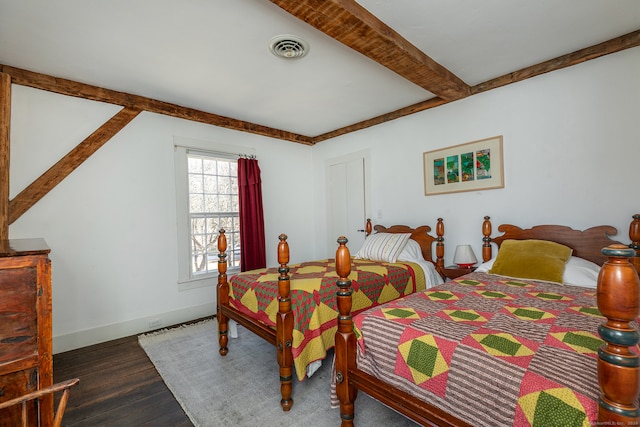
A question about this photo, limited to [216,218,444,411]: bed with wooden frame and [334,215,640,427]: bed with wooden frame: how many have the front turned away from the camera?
0

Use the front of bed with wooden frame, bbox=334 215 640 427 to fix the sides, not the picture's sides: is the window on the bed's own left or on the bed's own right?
on the bed's own right

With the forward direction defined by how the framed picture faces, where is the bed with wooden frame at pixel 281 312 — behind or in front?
in front

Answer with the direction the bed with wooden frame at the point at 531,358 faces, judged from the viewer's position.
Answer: facing the viewer and to the left of the viewer

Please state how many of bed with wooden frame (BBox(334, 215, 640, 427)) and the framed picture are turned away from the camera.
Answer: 0

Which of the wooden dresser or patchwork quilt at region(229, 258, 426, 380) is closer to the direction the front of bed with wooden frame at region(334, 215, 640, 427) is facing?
the wooden dresser

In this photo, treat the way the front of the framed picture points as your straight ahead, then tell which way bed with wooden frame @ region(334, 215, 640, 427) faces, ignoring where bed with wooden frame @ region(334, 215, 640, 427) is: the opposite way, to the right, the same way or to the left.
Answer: the same way

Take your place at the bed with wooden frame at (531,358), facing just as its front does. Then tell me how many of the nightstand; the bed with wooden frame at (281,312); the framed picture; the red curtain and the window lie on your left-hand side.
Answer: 0

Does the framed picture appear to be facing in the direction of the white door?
no

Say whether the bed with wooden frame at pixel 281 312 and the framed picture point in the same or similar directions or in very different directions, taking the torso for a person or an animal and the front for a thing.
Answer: same or similar directions

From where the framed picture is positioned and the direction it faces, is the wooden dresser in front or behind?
in front

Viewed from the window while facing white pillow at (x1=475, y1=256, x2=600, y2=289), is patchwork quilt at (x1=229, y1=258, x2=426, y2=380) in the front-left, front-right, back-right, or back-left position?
front-right

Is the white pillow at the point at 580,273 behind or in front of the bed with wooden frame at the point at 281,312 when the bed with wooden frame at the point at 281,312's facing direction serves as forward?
behind

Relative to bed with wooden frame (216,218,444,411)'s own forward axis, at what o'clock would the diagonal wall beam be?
The diagonal wall beam is roughly at 2 o'clock from the bed with wooden frame.

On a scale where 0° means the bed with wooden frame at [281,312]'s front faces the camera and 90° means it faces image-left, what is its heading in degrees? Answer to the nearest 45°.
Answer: approximately 45°

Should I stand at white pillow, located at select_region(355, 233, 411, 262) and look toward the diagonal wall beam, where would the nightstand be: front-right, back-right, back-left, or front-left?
back-left

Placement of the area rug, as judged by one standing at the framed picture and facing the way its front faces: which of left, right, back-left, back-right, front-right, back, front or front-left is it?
front

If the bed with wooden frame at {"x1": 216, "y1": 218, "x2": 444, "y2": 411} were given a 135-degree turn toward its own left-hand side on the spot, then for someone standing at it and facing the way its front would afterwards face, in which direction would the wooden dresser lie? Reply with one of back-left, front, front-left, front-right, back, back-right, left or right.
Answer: back-right

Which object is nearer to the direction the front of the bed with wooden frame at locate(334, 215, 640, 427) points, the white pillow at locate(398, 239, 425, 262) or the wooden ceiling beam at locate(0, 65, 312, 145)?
the wooden ceiling beam

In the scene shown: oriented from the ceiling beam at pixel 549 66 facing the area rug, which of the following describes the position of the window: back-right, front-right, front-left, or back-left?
front-right
